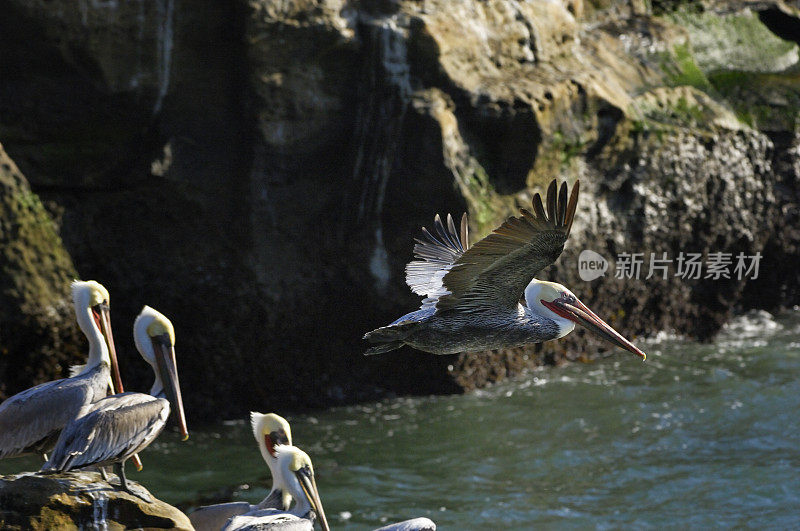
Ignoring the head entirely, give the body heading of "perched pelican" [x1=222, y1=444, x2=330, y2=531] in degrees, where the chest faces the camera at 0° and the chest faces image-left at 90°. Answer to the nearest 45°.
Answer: approximately 270°

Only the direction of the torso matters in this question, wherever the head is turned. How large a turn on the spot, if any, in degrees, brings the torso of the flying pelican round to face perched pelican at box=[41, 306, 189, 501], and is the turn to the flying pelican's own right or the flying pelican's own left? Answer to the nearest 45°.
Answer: approximately 180°

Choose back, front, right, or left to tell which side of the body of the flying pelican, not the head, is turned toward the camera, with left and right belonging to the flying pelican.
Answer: right

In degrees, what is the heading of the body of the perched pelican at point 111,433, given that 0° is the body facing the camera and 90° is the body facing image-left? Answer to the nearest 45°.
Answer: approximately 270°

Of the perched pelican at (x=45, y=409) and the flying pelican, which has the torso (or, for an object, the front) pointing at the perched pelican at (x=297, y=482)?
the perched pelican at (x=45, y=409)

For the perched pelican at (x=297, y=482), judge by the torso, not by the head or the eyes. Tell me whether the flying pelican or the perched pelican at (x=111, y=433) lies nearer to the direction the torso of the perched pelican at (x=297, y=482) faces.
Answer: the flying pelican

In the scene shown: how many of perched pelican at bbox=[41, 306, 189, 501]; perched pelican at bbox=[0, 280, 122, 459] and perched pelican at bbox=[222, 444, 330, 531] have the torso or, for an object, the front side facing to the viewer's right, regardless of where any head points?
3

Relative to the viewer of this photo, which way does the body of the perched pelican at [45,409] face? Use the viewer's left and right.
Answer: facing to the right of the viewer

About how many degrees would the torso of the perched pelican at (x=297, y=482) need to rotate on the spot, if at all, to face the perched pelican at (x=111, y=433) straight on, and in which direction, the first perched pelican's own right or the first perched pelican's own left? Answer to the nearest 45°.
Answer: approximately 135° to the first perched pelican's own right
